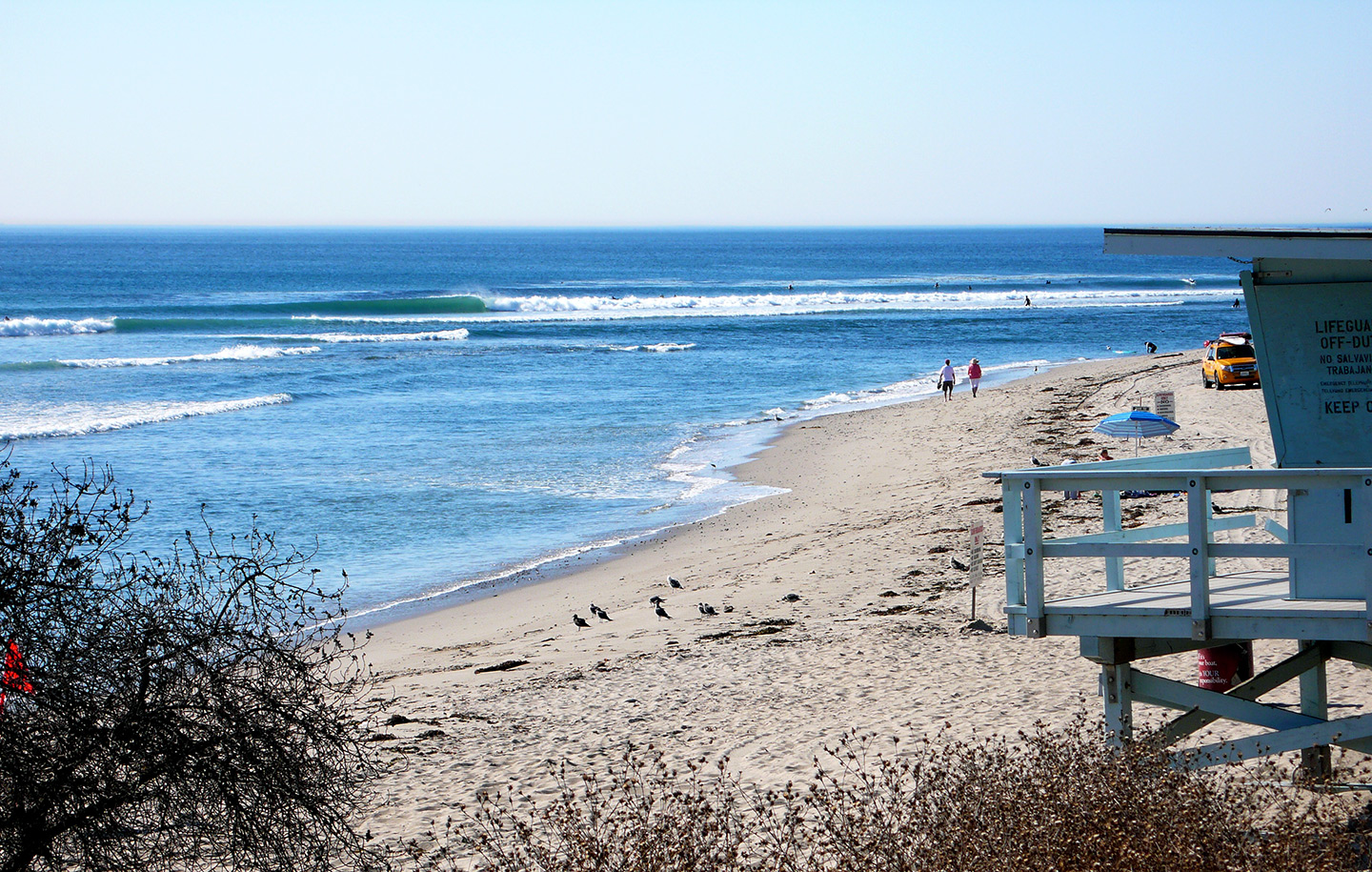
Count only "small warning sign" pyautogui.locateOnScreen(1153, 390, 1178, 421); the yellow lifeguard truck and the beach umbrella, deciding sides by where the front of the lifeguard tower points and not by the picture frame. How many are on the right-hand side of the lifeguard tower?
3

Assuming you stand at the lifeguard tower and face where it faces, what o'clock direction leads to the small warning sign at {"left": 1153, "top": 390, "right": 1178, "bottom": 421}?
The small warning sign is roughly at 3 o'clock from the lifeguard tower.

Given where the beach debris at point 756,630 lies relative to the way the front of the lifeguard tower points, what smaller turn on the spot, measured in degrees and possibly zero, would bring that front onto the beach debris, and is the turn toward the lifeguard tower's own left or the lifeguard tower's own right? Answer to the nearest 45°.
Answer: approximately 45° to the lifeguard tower's own right

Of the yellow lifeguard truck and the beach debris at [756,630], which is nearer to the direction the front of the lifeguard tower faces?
the beach debris

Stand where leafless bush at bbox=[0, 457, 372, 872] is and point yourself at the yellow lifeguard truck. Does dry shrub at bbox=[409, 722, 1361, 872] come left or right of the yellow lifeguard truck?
right

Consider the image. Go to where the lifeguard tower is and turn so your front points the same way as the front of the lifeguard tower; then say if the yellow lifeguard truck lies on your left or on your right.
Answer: on your right

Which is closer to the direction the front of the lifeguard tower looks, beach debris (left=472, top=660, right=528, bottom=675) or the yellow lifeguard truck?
the beach debris

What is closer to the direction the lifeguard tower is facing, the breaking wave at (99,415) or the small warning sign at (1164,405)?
the breaking wave

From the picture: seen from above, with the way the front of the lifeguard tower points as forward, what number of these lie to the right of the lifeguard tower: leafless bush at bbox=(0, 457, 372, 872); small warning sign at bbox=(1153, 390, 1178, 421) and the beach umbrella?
2

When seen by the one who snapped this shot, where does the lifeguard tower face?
facing to the left of the viewer
